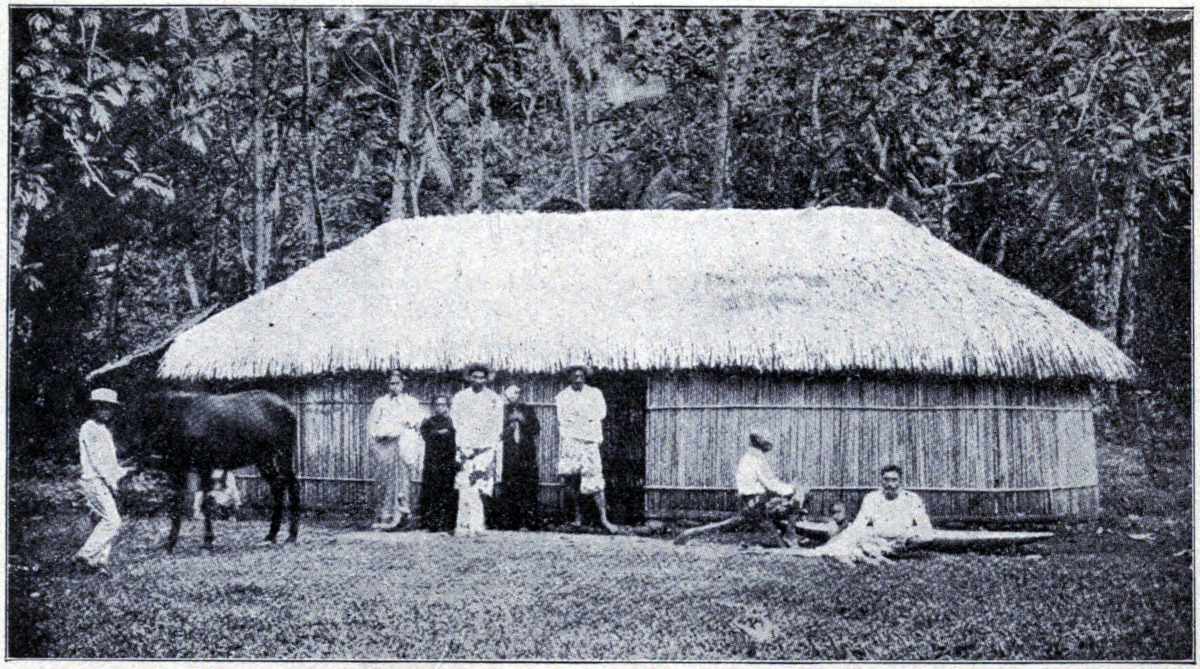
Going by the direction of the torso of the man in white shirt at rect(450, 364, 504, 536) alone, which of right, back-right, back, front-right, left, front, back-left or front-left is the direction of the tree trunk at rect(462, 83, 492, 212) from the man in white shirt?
back

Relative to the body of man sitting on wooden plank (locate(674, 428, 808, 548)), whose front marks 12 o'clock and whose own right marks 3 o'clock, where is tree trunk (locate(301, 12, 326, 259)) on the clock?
The tree trunk is roughly at 7 o'clock from the man sitting on wooden plank.

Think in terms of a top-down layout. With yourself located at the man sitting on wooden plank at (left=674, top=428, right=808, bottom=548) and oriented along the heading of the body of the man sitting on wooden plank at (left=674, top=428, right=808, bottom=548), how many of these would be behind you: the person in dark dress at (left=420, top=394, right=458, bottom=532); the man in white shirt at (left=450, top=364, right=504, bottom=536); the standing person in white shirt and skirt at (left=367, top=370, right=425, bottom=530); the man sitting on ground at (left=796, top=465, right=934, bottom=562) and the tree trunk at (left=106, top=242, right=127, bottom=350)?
4

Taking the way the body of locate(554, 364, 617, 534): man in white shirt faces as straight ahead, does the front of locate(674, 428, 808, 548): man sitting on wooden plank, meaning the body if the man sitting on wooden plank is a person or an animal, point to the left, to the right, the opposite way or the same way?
to the left

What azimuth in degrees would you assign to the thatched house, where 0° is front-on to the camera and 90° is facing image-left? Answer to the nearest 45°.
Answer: approximately 0°

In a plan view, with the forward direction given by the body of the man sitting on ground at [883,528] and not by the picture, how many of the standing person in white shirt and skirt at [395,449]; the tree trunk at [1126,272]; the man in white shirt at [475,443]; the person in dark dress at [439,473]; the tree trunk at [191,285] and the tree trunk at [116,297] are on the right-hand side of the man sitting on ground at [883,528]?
5

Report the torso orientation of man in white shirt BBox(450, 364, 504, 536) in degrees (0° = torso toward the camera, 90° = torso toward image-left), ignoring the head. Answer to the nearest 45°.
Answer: approximately 0°

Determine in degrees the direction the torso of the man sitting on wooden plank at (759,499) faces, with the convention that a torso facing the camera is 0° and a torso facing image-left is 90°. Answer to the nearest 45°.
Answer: approximately 270°
